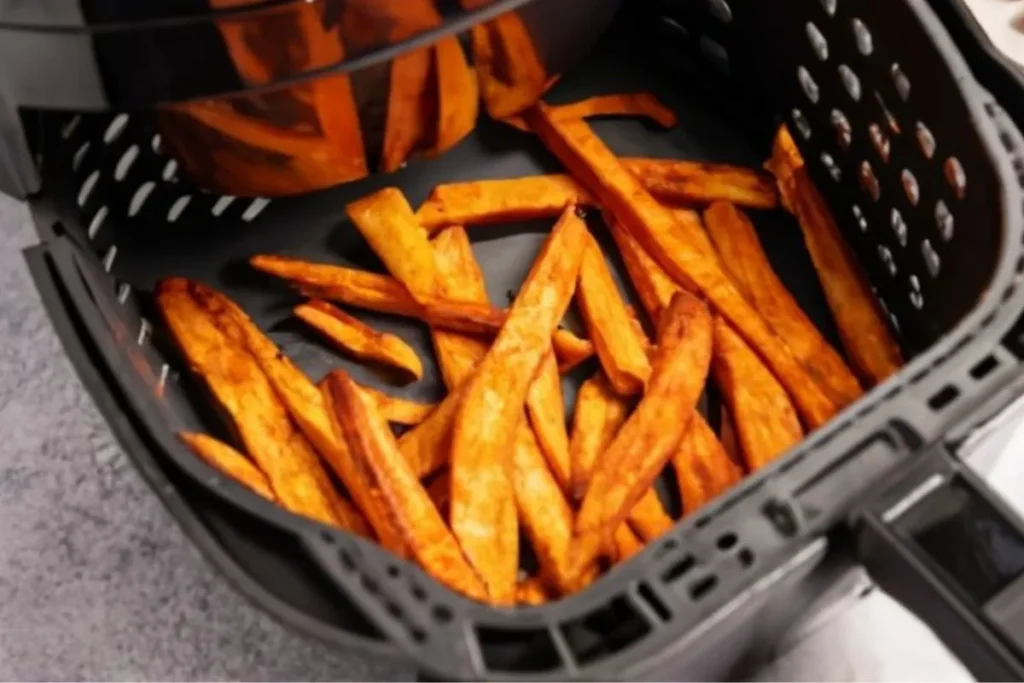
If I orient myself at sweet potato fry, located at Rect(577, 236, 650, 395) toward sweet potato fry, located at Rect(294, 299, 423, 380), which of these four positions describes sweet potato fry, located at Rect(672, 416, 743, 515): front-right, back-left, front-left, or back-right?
back-left

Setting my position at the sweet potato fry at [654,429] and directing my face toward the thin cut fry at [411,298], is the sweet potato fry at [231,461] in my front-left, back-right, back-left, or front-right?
front-left

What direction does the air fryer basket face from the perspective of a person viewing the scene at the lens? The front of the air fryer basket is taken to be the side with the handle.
facing the viewer and to the right of the viewer
